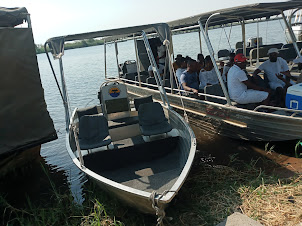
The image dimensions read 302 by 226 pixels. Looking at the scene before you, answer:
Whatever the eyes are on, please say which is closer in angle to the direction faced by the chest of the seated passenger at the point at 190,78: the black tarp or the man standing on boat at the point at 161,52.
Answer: the black tarp

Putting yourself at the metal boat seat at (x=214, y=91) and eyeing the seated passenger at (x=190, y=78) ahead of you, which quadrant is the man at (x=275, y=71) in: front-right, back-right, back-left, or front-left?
back-right
